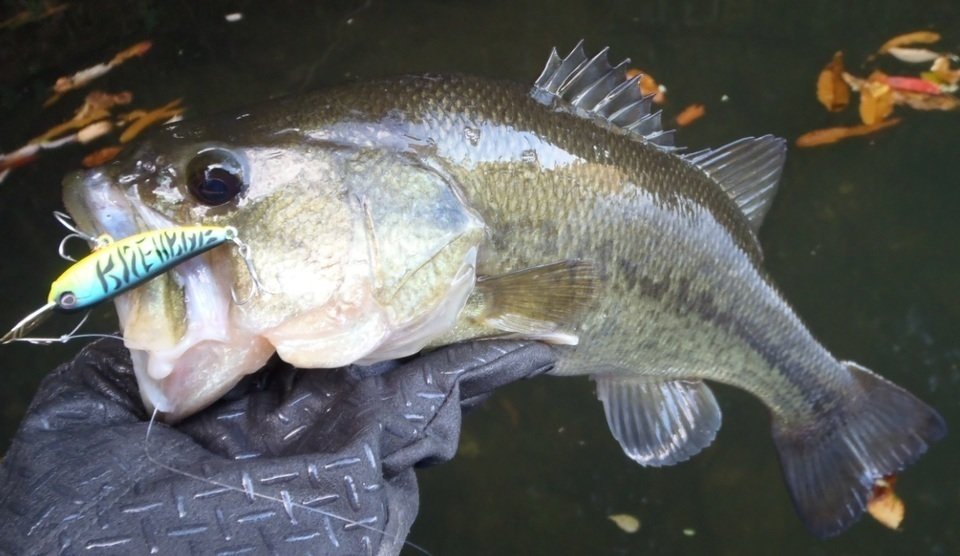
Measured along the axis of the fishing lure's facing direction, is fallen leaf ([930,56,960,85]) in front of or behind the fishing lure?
behind

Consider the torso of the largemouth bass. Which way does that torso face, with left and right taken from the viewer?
facing to the left of the viewer

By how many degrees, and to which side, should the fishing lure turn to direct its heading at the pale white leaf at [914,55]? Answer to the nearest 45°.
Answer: approximately 180°

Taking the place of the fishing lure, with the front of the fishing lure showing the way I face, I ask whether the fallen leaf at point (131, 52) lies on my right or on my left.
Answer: on my right

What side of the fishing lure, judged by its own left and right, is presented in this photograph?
left

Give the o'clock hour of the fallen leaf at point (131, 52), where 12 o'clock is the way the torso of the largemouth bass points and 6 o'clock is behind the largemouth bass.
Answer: The fallen leaf is roughly at 2 o'clock from the largemouth bass.

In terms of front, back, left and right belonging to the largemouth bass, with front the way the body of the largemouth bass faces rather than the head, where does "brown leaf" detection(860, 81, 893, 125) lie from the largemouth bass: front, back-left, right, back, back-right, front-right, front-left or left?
back-right

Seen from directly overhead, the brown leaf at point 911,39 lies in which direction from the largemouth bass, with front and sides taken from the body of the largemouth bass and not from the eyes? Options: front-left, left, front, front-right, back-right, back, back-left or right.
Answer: back-right

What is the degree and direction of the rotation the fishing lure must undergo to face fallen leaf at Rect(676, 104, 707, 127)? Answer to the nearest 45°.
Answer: approximately 135° to its right

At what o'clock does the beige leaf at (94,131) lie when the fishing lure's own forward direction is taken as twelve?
The beige leaf is roughly at 3 o'clock from the fishing lure.
